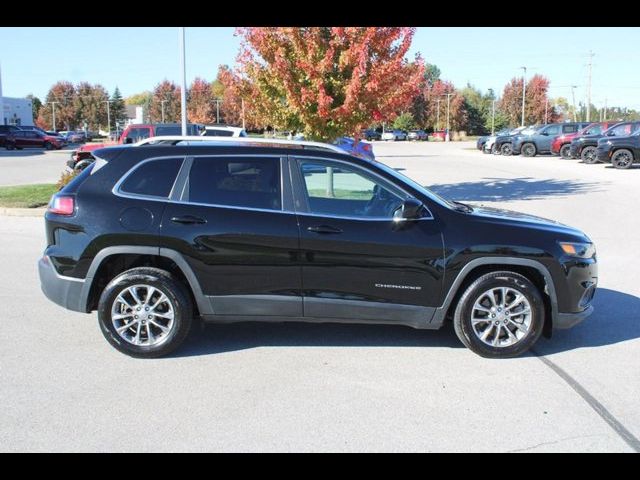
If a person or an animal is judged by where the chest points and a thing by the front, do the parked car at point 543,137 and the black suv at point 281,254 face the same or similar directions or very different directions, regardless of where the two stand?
very different directions

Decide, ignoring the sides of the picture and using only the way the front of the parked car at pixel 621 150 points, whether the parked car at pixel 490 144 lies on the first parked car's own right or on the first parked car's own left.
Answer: on the first parked car's own right

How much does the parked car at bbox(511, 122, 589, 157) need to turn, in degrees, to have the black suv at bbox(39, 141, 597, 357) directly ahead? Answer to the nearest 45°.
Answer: approximately 90° to its left

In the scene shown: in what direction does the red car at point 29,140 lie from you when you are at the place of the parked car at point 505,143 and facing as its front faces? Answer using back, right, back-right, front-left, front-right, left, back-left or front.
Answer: front

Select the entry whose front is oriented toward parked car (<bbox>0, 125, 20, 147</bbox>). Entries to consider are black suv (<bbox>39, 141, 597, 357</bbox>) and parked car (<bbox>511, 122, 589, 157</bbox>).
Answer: parked car (<bbox>511, 122, 589, 157</bbox>)

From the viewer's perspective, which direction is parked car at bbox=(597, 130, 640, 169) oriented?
to the viewer's left

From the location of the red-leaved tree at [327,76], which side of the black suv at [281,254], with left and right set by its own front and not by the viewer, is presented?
left

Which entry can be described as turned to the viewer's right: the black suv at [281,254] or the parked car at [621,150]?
the black suv

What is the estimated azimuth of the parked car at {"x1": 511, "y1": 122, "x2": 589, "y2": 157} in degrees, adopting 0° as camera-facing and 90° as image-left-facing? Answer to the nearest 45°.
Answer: approximately 90°
